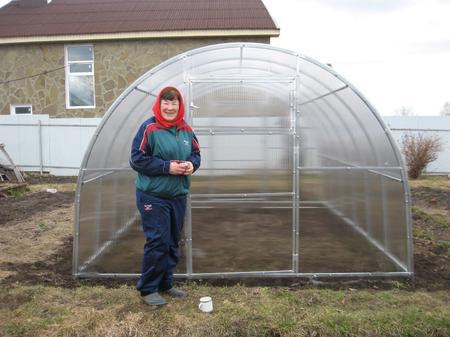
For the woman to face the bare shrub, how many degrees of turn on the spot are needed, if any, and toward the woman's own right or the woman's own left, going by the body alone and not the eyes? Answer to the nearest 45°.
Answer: approximately 90° to the woman's own left

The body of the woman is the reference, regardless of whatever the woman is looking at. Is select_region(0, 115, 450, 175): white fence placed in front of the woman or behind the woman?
behind

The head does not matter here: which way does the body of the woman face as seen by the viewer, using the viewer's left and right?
facing the viewer and to the right of the viewer

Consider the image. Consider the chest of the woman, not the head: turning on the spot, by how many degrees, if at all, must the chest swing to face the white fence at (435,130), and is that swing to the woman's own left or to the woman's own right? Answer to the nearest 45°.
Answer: approximately 90° to the woman's own left

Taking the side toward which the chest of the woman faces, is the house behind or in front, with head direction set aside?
behind
